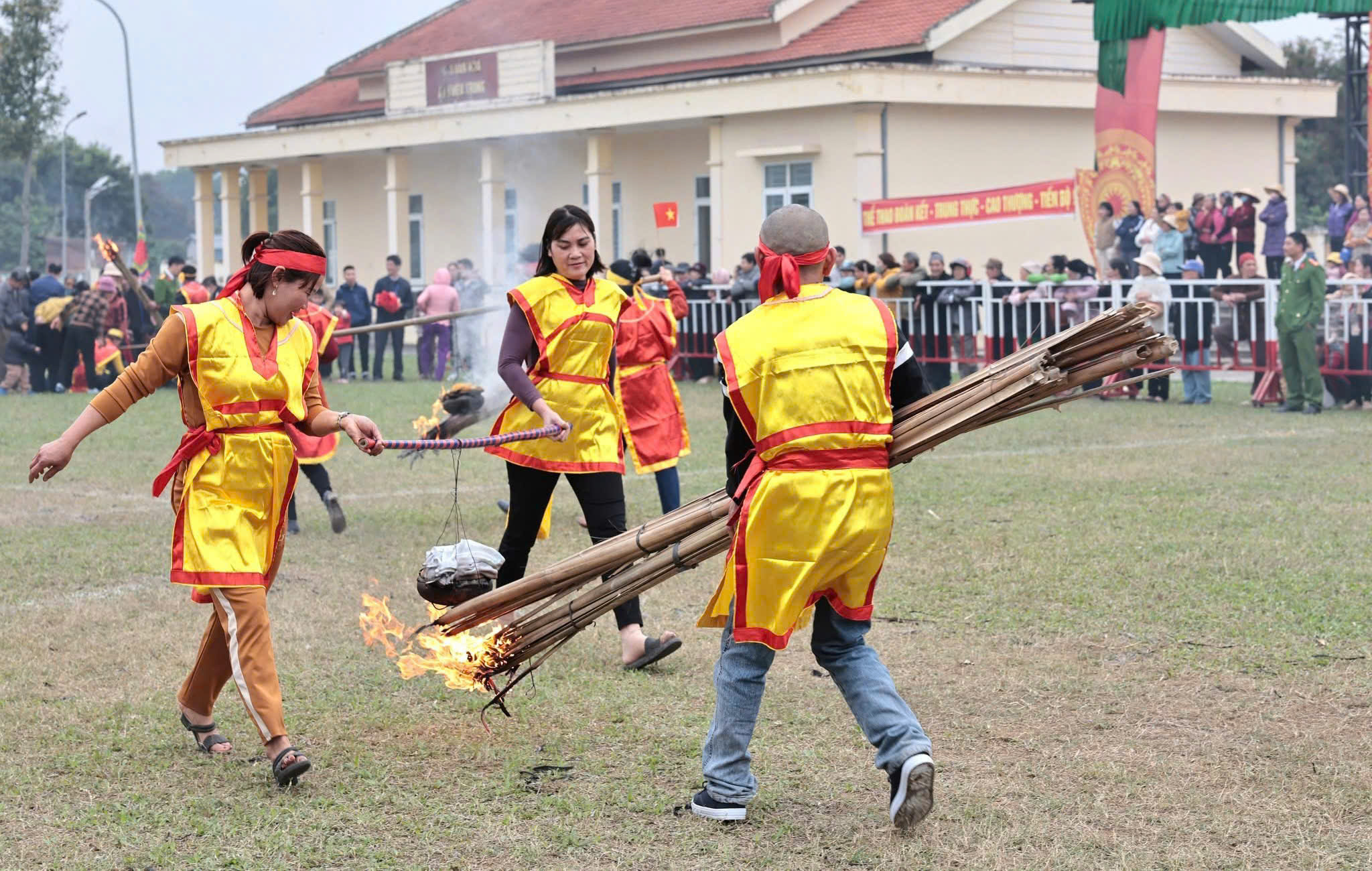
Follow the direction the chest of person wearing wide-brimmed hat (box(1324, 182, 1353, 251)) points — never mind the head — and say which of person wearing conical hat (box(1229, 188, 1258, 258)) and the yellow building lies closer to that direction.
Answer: the person wearing conical hat

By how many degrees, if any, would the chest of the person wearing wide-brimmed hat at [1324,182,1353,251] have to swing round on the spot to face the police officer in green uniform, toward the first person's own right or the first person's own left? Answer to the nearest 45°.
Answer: approximately 45° to the first person's own left

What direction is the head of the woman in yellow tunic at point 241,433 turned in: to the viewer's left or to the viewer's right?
to the viewer's right

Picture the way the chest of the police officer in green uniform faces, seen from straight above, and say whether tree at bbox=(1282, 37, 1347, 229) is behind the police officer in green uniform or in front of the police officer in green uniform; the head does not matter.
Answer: behind

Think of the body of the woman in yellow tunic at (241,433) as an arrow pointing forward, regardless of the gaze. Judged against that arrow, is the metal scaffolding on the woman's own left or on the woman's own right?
on the woman's own left

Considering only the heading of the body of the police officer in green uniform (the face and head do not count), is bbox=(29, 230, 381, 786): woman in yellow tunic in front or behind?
in front

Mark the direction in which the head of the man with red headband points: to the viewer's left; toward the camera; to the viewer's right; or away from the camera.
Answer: away from the camera

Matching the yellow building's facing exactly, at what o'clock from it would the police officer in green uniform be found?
The police officer in green uniform is roughly at 10 o'clock from the yellow building.

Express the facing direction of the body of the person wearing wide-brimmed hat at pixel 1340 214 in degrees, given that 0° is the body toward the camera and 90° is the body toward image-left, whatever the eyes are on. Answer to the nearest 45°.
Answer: approximately 45°

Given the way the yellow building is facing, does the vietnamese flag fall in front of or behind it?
in front

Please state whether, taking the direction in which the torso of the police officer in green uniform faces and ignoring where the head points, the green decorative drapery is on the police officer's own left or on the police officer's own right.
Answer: on the police officer's own right
